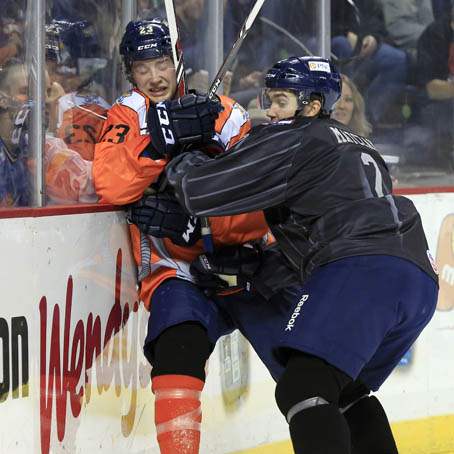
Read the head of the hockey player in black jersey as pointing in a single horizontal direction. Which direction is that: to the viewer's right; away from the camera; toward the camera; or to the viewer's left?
to the viewer's left

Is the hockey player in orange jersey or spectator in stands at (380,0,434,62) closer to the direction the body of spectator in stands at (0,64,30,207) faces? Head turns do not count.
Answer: the hockey player in orange jersey

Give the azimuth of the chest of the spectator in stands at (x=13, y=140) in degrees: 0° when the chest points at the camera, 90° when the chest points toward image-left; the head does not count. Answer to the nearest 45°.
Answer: approximately 315°

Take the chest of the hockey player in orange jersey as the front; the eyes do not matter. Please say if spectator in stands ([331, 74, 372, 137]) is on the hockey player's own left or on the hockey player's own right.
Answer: on the hockey player's own left

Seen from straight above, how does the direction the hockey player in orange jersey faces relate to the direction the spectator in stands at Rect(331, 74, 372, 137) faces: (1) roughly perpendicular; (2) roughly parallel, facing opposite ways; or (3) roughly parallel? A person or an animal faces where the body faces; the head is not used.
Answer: roughly parallel

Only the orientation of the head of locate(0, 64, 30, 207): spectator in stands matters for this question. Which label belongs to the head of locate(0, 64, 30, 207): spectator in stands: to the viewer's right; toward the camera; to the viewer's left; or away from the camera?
to the viewer's right
